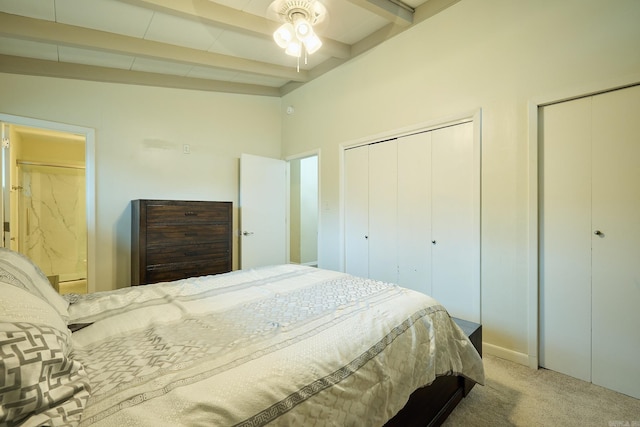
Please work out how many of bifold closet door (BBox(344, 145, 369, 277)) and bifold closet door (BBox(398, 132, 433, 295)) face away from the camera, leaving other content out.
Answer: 0

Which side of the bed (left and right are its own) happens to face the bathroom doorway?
left

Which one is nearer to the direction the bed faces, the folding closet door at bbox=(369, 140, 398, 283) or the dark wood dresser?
the folding closet door

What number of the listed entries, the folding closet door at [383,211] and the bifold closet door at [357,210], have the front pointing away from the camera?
0

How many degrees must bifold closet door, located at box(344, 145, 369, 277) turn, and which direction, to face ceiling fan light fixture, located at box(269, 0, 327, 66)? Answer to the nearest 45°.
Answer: approximately 45° to its left

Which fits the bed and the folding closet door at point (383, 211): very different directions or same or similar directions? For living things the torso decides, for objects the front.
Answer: very different directions

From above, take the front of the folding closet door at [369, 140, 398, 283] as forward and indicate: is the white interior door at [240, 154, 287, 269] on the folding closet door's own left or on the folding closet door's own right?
on the folding closet door's own right

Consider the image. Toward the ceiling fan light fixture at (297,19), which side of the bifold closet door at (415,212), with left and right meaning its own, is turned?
front

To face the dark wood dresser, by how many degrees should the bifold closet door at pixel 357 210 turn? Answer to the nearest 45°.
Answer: approximately 45° to its right

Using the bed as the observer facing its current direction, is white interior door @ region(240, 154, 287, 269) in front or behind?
in front

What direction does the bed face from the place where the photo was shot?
facing away from the viewer and to the right of the viewer

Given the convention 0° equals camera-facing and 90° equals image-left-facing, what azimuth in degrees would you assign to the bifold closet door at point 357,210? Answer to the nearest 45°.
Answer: approximately 45°

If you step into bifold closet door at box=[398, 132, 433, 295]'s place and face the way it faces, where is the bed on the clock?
The bed is roughly at 11 o'clock from the bifold closet door.

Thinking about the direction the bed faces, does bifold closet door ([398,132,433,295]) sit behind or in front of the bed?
in front
